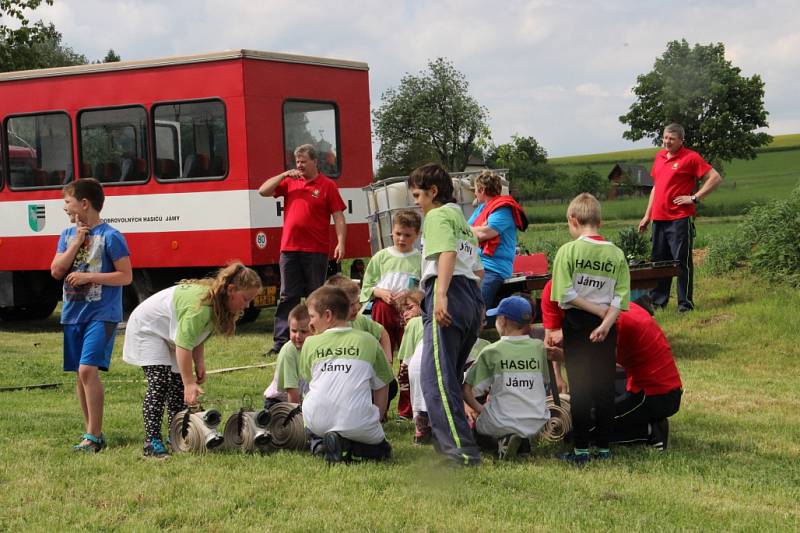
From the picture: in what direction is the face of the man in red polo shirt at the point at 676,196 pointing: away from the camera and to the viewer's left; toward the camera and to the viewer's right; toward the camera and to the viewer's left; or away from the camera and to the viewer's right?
toward the camera and to the viewer's left

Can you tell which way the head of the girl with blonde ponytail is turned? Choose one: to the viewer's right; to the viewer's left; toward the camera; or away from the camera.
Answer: to the viewer's right

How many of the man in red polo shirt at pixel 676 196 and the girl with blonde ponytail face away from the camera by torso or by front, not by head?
0

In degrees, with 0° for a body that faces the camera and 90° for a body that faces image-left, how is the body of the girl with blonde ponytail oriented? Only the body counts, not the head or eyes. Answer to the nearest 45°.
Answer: approximately 270°

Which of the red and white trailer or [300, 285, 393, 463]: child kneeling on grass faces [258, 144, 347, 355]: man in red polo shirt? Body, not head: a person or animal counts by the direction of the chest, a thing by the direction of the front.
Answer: the child kneeling on grass

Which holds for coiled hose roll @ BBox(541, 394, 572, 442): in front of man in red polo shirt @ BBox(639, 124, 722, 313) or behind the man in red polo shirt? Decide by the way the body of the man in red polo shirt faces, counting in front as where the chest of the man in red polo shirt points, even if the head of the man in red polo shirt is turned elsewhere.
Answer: in front

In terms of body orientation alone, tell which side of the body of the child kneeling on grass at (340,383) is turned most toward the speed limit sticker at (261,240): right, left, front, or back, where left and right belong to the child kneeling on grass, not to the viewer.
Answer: front

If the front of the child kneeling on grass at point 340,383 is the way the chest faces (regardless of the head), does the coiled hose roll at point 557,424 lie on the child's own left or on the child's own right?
on the child's own right

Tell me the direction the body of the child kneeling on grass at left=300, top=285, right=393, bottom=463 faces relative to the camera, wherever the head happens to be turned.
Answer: away from the camera

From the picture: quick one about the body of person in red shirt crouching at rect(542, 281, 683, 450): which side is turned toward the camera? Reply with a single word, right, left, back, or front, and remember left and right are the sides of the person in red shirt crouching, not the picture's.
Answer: left

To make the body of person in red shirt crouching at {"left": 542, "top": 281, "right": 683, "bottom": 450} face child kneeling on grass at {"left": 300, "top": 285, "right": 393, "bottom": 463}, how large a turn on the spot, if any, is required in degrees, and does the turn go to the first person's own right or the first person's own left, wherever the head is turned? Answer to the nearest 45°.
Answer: approximately 45° to the first person's own left

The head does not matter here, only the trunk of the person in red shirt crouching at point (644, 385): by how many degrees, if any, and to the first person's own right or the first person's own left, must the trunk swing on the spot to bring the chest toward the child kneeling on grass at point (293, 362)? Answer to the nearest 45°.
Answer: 0° — they already face them

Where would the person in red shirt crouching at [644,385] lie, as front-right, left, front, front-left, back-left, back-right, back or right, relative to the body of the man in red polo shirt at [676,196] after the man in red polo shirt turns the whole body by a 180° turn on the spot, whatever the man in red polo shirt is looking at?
back-right

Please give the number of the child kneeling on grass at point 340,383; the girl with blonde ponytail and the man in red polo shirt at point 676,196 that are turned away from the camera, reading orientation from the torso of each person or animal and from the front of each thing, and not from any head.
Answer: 1
